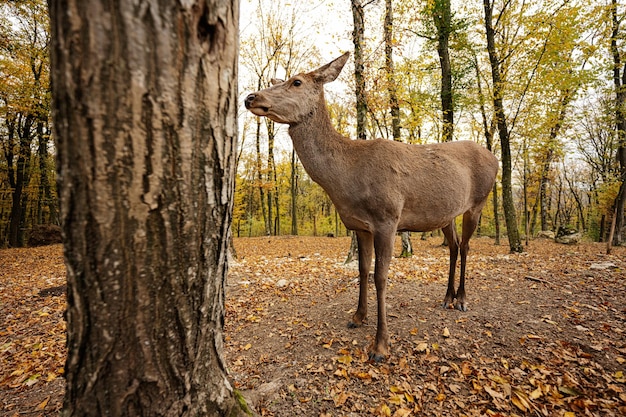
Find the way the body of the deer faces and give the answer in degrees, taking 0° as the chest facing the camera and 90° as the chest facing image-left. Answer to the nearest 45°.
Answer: approximately 45°

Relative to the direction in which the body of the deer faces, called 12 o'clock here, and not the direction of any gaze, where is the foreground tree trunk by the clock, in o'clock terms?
The foreground tree trunk is roughly at 11 o'clock from the deer.

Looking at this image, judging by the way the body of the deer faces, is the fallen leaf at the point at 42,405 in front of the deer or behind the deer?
in front

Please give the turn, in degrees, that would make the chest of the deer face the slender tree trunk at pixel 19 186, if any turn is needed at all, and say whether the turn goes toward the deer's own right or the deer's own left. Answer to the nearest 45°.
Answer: approximately 90° to the deer's own right

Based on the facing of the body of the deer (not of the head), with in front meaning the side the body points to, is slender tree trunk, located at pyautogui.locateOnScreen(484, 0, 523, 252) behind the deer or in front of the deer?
behind

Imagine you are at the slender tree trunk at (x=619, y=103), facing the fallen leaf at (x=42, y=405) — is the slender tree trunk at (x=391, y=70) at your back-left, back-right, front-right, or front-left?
front-right

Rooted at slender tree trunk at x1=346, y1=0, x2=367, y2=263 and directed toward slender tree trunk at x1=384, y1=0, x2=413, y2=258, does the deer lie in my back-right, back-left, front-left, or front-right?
back-right

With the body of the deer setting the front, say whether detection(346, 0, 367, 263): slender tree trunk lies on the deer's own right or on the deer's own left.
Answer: on the deer's own right

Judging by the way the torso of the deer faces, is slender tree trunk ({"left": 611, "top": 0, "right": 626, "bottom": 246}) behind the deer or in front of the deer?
behind

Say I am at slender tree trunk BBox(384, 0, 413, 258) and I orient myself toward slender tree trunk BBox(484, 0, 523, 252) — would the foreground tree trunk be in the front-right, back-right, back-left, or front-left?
back-right

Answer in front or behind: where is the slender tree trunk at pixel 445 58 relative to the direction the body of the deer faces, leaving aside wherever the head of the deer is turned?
behind
